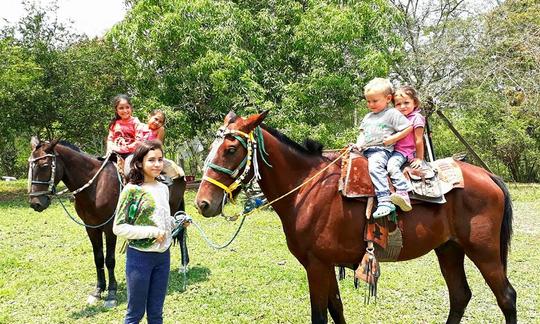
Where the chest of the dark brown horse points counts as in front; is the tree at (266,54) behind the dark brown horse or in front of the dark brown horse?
behind

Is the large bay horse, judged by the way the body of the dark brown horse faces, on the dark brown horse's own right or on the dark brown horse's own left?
on the dark brown horse's own left

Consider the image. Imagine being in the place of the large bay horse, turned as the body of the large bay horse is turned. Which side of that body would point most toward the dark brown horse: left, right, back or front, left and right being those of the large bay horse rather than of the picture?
front

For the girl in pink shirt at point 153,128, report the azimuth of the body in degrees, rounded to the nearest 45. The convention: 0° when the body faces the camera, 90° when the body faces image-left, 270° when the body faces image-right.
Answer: approximately 45°

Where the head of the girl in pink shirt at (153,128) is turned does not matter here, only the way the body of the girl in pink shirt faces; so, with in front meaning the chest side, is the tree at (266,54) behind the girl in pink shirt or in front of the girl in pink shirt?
behind

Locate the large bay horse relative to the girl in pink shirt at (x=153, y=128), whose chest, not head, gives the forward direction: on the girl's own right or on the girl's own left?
on the girl's own left

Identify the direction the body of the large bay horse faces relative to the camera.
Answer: to the viewer's left

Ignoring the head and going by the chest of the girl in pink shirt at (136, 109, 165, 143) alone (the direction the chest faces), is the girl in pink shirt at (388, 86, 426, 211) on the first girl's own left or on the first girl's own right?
on the first girl's own left

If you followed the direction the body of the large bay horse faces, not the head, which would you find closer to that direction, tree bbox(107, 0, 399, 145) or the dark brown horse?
the dark brown horse

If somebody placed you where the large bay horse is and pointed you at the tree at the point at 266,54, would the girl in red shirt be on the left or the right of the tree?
left

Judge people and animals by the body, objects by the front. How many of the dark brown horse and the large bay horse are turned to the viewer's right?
0

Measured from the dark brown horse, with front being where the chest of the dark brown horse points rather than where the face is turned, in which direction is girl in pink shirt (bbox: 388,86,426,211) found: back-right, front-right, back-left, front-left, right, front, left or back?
left
